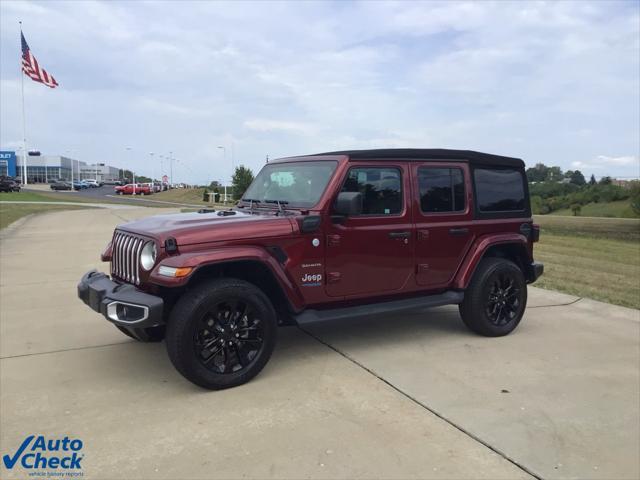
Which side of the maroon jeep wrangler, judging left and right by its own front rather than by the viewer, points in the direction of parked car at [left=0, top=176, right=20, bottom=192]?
right

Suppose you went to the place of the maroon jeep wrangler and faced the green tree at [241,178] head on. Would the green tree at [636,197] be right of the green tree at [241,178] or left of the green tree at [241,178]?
right

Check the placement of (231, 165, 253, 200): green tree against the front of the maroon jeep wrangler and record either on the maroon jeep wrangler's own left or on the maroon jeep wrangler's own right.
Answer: on the maroon jeep wrangler's own right

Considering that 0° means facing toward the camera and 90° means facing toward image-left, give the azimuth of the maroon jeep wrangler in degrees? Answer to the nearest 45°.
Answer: approximately 45°

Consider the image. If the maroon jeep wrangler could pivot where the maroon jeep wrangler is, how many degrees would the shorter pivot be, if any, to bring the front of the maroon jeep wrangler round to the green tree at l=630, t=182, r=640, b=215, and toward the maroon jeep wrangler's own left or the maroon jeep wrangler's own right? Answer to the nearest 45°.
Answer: approximately 180°

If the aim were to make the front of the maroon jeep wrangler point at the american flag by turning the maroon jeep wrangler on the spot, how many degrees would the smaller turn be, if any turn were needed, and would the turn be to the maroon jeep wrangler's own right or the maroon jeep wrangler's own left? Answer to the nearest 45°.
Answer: approximately 90° to the maroon jeep wrangler's own right
